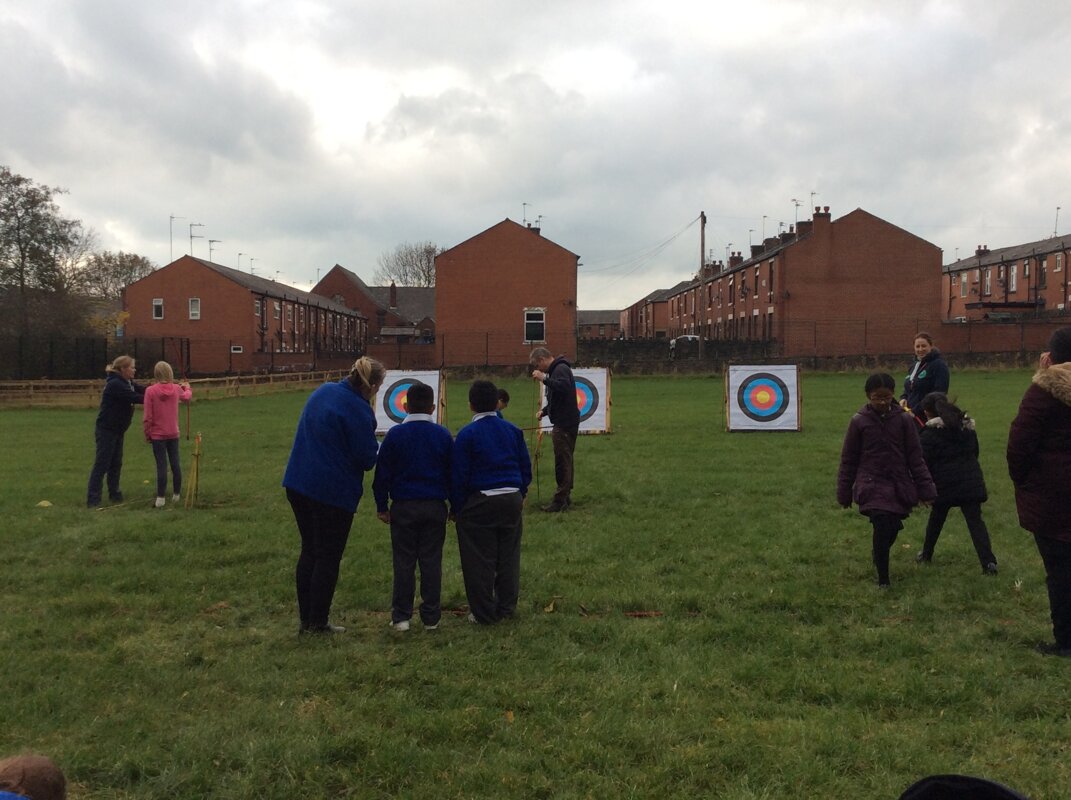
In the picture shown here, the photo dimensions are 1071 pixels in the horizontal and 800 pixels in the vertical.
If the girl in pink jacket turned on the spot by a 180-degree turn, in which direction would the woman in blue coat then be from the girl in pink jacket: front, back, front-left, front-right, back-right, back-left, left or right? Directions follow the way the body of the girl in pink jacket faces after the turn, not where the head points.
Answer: front

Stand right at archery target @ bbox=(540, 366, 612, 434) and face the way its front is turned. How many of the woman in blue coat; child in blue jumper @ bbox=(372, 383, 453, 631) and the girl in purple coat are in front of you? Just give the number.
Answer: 3

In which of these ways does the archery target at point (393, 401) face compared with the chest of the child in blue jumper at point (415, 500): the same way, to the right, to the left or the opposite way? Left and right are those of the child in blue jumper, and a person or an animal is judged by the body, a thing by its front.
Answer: the opposite way

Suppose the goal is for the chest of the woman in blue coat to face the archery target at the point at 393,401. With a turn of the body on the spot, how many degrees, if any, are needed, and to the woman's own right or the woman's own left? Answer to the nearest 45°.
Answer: approximately 45° to the woman's own left

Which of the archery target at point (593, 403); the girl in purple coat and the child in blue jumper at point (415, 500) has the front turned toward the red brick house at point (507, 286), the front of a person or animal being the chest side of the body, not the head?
the child in blue jumper

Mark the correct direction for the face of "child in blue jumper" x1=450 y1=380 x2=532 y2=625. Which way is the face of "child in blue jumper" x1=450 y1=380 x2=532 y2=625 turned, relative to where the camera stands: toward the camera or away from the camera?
away from the camera

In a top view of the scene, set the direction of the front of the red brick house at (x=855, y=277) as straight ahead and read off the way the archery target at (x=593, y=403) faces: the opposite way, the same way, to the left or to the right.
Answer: to the left

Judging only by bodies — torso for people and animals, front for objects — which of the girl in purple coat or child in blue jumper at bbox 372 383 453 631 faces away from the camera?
the child in blue jumper

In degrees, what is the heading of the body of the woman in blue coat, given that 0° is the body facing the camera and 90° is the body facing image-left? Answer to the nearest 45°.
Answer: approximately 225°

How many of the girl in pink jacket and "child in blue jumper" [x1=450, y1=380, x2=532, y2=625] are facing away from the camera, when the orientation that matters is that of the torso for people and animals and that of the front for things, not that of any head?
2

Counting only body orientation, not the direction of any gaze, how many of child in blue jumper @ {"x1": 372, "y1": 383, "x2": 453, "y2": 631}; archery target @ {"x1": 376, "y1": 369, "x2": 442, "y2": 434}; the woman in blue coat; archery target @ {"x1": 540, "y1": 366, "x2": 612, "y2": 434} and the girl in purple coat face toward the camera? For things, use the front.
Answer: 3

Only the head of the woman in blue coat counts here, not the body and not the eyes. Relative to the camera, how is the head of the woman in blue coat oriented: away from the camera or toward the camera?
away from the camera

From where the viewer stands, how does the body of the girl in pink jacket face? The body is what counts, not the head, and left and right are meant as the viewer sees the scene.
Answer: facing away from the viewer

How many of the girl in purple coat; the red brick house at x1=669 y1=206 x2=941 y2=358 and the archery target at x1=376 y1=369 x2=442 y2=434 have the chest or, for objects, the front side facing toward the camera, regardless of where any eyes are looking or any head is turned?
2

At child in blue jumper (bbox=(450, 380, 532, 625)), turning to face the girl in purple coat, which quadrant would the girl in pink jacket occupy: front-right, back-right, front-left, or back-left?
back-left

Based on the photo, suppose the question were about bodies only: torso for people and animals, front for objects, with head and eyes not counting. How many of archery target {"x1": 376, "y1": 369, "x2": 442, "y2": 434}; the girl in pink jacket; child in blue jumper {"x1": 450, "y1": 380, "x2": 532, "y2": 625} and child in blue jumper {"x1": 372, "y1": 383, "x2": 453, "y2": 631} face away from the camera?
3

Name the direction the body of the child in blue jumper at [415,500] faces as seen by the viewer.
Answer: away from the camera

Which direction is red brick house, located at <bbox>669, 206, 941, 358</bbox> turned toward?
to the viewer's left
